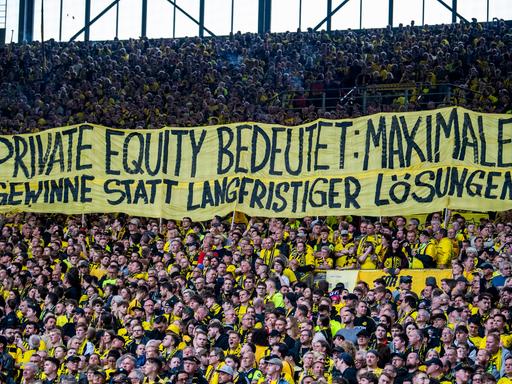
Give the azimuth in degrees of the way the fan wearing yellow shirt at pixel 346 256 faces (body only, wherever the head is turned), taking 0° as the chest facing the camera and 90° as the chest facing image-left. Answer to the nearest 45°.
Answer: approximately 0°

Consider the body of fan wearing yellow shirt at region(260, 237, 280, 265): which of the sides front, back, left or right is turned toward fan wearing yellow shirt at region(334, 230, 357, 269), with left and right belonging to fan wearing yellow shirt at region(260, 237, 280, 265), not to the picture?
left

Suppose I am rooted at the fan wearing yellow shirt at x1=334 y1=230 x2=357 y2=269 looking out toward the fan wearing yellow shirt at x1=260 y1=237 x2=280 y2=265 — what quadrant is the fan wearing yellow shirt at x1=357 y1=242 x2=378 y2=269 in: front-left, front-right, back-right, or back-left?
back-left

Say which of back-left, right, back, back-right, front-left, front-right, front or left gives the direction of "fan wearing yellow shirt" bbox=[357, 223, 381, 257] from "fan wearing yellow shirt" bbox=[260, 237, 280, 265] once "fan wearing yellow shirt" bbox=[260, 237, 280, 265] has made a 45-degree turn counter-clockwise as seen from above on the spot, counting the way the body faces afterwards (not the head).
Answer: front-left

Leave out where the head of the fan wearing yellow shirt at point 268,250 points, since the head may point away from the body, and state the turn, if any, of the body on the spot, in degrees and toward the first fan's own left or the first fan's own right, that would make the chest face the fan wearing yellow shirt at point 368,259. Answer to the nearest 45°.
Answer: approximately 90° to the first fan's own left
